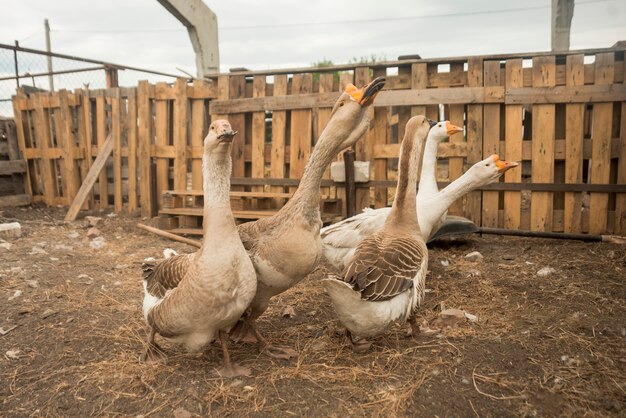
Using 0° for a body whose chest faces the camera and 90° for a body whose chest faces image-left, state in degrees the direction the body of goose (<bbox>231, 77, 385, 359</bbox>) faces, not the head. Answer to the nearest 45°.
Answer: approximately 270°

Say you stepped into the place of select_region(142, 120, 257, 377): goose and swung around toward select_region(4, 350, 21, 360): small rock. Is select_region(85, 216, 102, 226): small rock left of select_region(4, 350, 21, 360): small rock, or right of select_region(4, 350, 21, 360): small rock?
right

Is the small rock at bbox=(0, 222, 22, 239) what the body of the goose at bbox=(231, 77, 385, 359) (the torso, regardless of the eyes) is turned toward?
no

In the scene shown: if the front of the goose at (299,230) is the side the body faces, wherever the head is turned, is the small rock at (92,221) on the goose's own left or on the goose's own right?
on the goose's own left

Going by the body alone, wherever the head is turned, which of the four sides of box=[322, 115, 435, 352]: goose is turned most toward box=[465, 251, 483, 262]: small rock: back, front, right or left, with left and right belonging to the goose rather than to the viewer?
front

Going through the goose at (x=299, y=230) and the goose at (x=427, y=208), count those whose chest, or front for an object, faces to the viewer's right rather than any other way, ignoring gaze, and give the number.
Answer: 2

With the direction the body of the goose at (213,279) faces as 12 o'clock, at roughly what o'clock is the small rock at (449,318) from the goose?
The small rock is roughly at 10 o'clock from the goose.

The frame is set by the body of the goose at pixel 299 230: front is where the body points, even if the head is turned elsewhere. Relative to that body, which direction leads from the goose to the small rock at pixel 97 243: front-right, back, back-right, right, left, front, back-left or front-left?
back-left

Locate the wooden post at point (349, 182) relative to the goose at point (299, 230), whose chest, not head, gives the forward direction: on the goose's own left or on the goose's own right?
on the goose's own left

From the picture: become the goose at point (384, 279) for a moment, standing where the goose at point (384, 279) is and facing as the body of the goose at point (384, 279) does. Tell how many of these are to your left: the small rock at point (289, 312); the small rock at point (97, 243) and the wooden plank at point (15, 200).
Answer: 3

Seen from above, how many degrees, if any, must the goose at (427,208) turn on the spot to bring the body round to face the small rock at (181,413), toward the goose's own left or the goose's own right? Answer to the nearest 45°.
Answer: approximately 135° to the goose's own right

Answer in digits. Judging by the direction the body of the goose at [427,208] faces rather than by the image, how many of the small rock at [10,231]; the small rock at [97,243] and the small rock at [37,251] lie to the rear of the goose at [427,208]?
3

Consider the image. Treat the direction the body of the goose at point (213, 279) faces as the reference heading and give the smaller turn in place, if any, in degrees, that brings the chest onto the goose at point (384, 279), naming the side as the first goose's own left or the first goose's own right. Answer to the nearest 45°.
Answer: approximately 45° to the first goose's own left

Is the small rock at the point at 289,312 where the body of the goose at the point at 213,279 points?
no

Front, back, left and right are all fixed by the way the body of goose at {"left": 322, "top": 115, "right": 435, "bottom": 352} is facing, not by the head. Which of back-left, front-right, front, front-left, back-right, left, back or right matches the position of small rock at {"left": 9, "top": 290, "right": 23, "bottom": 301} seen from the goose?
back-left

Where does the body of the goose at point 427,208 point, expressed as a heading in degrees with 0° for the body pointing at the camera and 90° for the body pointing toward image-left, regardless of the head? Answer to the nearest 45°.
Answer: approximately 270°
